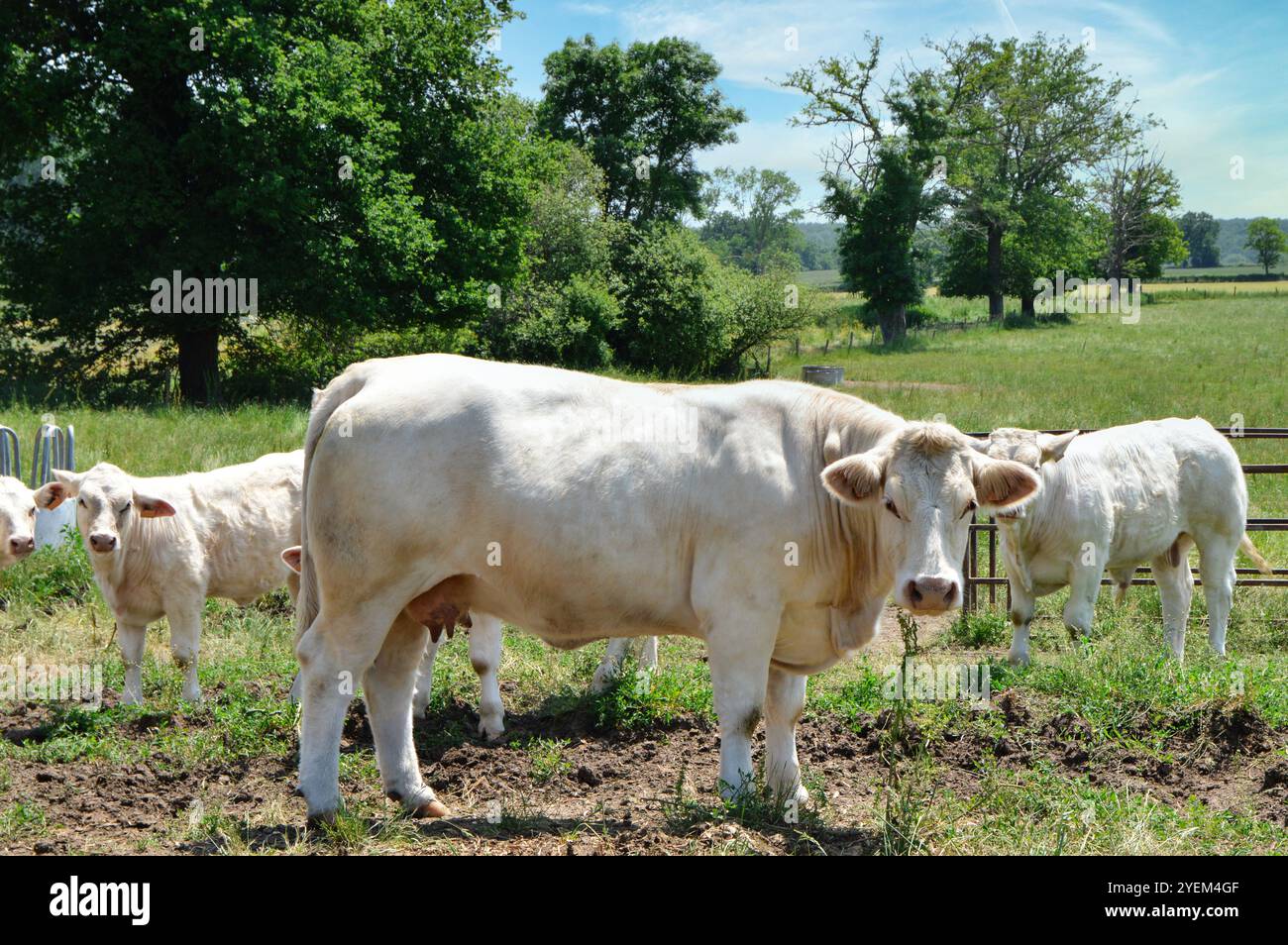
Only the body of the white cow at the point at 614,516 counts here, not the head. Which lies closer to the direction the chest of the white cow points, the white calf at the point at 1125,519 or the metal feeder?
the white calf

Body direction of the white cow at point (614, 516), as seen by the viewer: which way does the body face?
to the viewer's right

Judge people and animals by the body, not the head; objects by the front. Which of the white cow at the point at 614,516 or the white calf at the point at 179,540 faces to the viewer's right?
the white cow

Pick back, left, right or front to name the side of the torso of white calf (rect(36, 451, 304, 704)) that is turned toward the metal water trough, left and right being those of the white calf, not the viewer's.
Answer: back

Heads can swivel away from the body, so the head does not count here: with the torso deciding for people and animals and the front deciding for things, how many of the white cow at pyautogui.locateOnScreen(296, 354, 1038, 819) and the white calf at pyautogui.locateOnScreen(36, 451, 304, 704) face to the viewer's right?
1

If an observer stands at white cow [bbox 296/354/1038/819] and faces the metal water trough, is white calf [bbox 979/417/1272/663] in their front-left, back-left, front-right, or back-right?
front-right

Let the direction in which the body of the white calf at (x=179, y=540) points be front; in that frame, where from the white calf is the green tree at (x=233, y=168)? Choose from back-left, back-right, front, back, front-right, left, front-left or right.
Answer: back-right

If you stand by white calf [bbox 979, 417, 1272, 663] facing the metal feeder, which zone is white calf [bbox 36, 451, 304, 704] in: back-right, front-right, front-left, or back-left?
front-left

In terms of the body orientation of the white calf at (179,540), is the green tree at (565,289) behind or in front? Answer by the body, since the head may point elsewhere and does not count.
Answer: behind

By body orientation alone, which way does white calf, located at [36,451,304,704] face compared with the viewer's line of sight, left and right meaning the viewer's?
facing the viewer and to the left of the viewer
